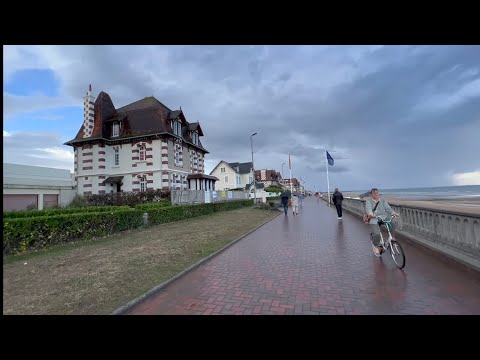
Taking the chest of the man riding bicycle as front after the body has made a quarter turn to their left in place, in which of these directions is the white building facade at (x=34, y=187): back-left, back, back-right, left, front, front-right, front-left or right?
back-left

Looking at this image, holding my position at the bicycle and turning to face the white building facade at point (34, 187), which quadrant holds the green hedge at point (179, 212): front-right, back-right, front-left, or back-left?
front-right

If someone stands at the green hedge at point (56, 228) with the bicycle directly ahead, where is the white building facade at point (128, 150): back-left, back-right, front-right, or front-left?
back-left

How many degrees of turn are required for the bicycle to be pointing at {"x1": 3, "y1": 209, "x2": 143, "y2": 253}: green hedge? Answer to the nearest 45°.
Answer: approximately 135° to its right

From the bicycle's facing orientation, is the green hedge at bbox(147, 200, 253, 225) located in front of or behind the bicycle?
behind

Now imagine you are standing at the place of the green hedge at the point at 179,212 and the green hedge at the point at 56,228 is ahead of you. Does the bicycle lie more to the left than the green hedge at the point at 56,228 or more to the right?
left

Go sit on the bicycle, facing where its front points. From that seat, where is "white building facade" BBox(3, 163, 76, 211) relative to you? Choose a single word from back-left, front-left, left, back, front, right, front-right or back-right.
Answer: back-right

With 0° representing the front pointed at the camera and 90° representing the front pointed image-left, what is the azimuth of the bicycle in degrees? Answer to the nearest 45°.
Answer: approximately 315°

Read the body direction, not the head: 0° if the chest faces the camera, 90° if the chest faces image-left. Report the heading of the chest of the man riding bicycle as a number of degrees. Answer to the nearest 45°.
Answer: approximately 315°
